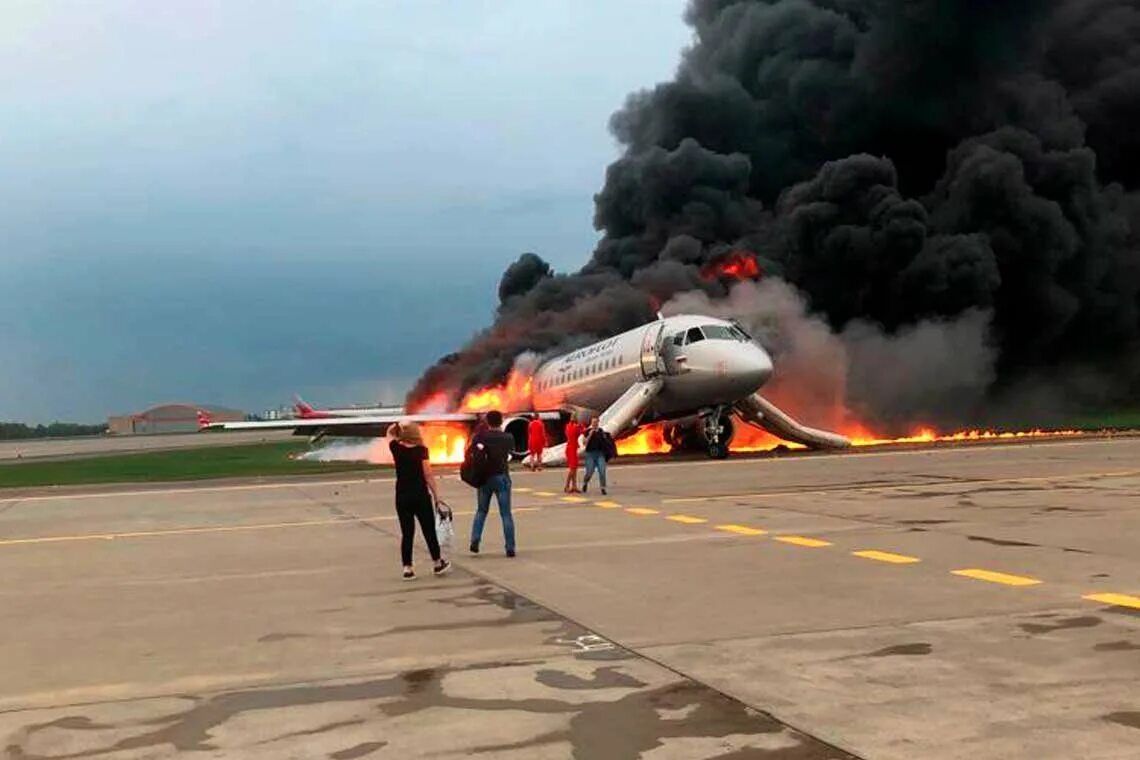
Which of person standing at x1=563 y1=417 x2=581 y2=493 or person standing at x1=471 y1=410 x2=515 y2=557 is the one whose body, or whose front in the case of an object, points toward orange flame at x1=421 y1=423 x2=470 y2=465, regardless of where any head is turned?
person standing at x1=471 y1=410 x2=515 y2=557

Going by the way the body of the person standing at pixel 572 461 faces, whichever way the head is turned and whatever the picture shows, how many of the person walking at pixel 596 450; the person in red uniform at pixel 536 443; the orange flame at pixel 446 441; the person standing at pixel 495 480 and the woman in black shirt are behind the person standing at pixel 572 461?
2

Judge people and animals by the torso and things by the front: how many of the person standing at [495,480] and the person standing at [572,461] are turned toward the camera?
1

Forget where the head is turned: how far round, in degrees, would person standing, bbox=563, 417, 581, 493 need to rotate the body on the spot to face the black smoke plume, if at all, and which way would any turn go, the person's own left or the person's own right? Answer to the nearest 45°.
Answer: approximately 135° to the person's own left

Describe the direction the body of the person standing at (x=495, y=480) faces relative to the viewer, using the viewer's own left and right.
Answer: facing away from the viewer

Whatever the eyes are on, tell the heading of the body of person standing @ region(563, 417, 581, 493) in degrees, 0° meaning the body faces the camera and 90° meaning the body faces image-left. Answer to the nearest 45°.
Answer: approximately 0°

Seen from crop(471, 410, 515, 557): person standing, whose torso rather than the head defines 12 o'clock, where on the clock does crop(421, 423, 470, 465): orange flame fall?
The orange flame is roughly at 12 o'clock from the person standing.

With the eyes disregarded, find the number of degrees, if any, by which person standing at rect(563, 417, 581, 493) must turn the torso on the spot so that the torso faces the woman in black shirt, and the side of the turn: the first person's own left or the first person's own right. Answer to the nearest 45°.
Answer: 0° — they already face them

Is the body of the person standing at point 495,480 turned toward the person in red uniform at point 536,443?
yes

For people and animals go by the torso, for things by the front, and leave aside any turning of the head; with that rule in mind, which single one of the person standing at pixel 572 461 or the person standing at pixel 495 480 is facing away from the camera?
the person standing at pixel 495 480

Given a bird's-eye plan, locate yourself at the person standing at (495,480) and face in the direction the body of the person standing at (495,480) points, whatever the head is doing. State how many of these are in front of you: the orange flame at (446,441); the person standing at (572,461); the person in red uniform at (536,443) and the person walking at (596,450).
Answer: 4
